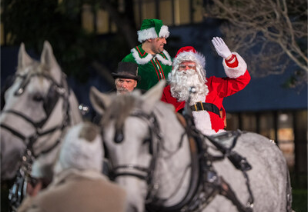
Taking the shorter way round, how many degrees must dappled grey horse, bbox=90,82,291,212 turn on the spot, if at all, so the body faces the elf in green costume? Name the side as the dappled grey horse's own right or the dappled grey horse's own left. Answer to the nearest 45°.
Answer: approximately 135° to the dappled grey horse's own right

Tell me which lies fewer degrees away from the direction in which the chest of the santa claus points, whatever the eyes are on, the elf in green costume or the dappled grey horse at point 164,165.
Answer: the dappled grey horse

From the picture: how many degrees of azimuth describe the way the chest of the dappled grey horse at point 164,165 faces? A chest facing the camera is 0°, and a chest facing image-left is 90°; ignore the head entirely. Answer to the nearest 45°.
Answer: approximately 45°

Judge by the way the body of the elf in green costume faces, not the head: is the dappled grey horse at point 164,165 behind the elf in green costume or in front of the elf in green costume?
in front

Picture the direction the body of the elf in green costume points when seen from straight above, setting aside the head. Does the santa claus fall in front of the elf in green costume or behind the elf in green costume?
in front

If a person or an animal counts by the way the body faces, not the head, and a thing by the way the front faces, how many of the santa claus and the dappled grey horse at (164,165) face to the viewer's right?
0

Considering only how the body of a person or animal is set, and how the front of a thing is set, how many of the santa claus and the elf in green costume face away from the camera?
0

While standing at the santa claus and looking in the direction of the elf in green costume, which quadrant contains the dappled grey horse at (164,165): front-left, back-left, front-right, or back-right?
back-left

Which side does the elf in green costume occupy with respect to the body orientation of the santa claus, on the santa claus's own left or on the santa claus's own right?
on the santa claus's own right

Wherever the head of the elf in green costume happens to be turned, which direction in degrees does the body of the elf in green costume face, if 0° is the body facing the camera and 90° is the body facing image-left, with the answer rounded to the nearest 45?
approximately 315°
